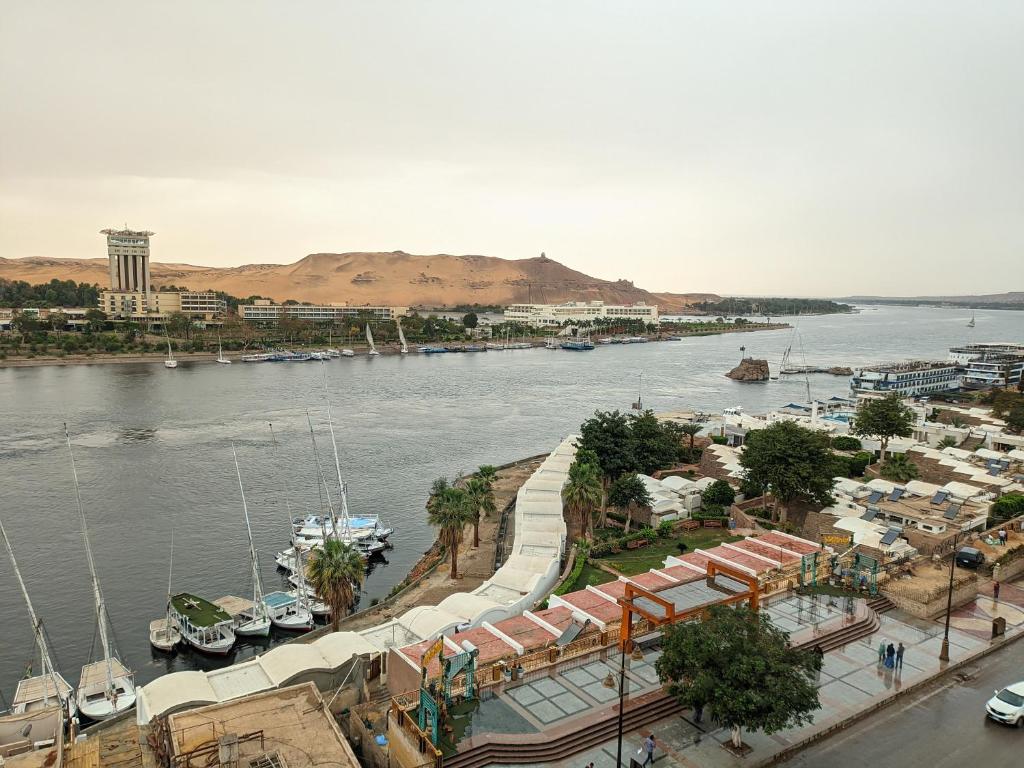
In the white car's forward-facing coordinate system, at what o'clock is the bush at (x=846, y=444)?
The bush is roughly at 4 o'clock from the white car.
